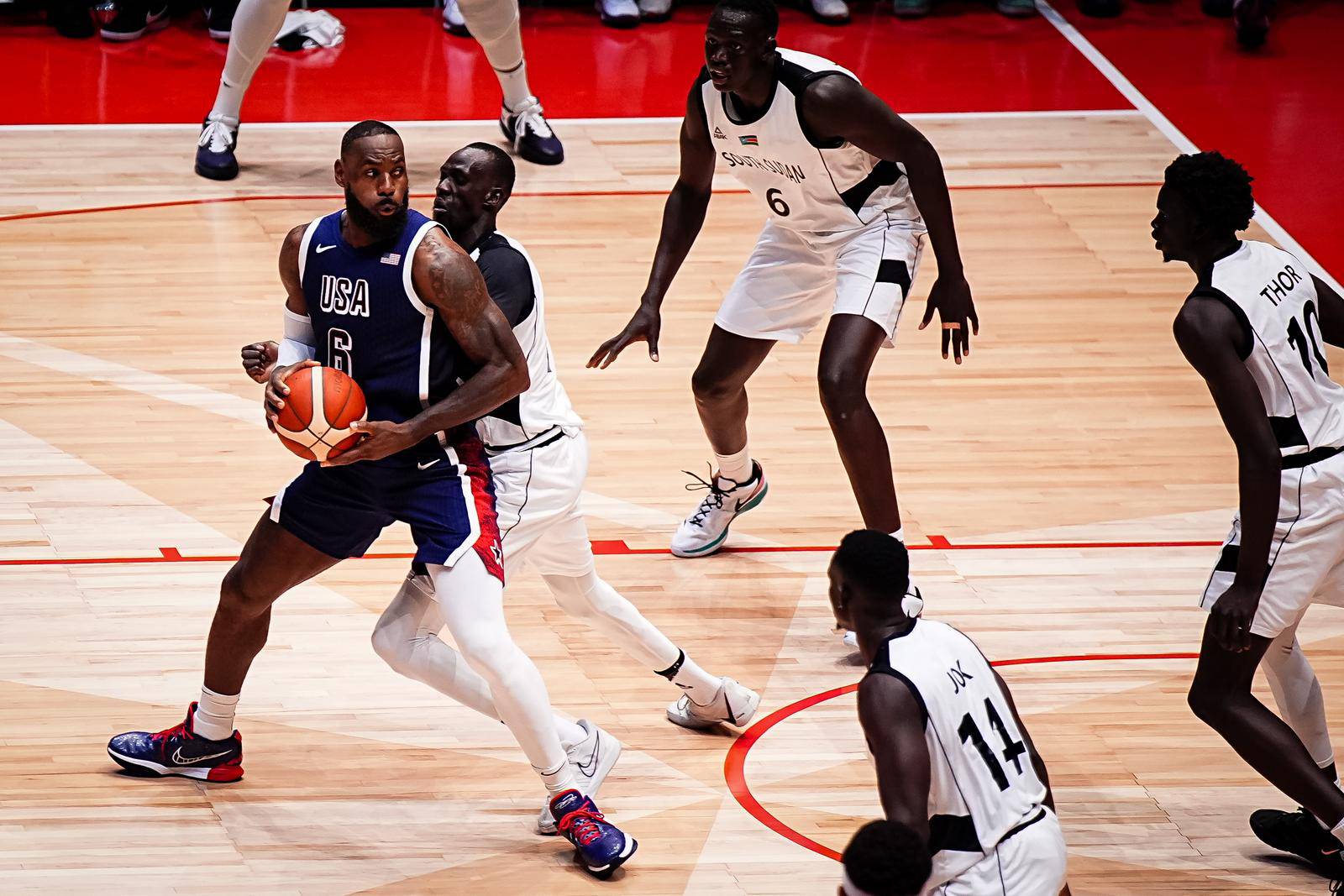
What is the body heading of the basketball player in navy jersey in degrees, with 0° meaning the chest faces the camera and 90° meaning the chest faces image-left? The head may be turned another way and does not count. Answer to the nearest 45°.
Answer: approximately 45°
